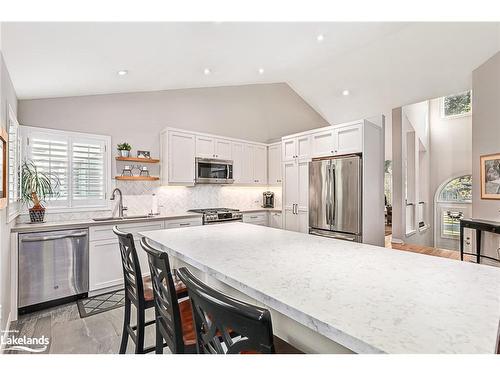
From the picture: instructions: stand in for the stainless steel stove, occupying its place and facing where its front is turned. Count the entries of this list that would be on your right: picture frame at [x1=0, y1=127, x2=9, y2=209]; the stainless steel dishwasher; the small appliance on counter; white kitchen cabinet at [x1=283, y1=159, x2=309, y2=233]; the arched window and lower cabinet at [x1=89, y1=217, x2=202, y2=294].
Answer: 3

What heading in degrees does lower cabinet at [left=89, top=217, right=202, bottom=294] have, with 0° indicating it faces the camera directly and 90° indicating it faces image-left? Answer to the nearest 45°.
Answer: approximately 315°

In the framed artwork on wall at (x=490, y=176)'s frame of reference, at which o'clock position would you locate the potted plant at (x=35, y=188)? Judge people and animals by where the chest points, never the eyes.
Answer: The potted plant is roughly at 12 o'clock from the framed artwork on wall.

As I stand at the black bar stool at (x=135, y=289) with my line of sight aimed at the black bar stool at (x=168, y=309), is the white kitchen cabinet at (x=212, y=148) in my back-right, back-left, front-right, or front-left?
back-left

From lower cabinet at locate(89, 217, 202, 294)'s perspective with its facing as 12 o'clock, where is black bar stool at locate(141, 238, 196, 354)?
The black bar stool is roughly at 1 o'clock from the lower cabinet.

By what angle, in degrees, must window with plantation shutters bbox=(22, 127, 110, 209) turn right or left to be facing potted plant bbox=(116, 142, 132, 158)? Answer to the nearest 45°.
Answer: approximately 45° to its left

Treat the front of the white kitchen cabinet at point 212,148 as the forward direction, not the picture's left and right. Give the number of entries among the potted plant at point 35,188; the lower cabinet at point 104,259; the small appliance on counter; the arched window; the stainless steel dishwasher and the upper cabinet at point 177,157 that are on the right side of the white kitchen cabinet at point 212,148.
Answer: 4

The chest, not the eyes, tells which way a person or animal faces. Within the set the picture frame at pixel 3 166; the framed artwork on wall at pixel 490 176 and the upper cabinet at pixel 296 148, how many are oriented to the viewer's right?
1

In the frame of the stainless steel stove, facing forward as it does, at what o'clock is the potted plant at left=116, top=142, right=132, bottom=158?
The potted plant is roughly at 4 o'clock from the stainless steel stove.

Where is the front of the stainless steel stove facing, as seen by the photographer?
facing the viewer and to the right of the viewer

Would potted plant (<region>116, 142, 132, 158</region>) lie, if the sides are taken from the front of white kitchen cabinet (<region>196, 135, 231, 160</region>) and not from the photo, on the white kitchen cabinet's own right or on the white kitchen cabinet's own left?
on the white kitchen cabinet's own right

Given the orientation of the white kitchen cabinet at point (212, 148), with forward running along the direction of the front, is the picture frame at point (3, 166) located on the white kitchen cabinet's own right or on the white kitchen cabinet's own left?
on the white kitchen cabinet's own right

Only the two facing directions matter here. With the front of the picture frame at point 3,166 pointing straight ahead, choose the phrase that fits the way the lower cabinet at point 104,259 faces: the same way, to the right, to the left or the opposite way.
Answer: to the right
